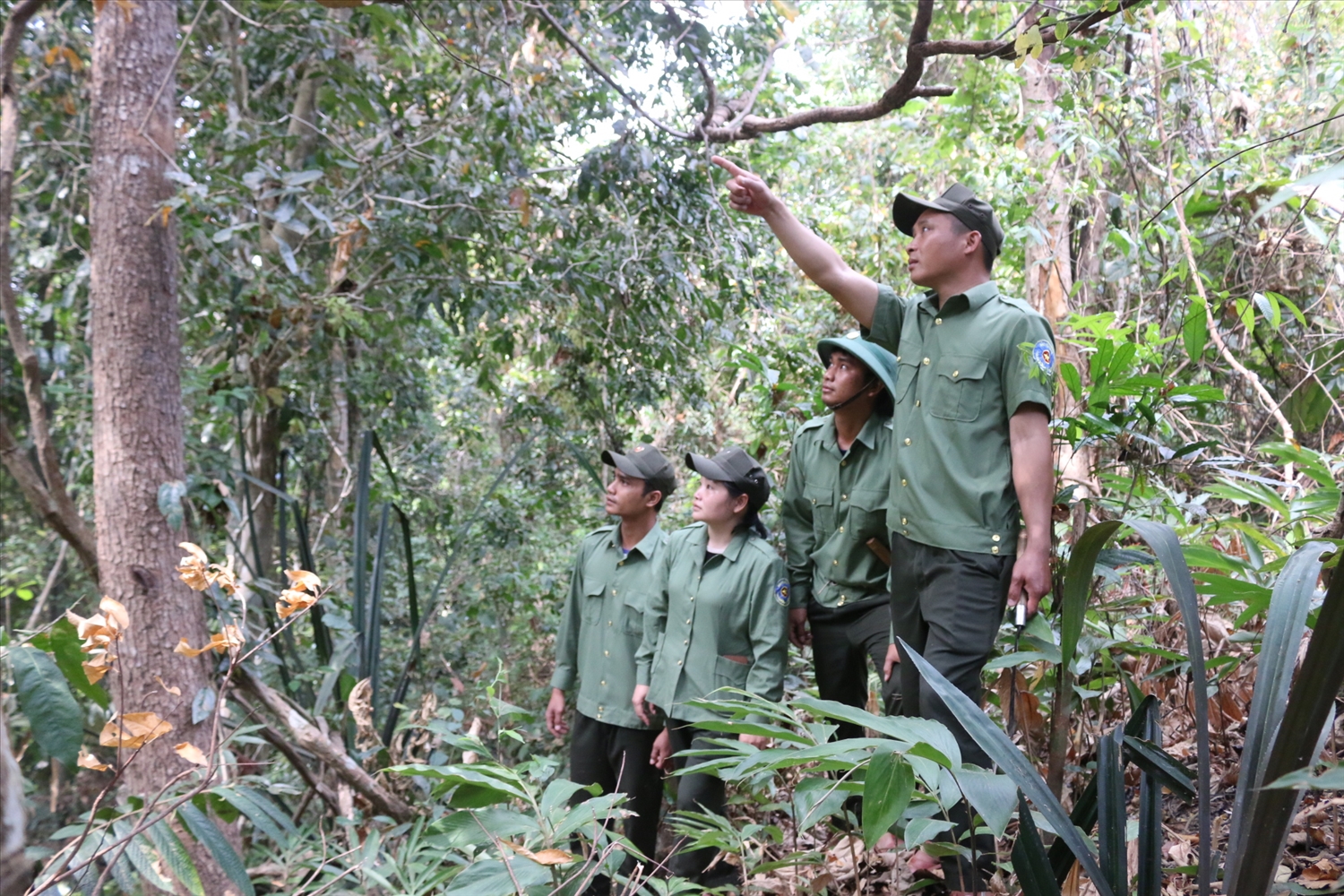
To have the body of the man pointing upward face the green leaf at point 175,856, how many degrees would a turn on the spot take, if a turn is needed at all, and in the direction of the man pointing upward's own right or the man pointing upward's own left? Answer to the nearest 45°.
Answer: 0° — they already face it

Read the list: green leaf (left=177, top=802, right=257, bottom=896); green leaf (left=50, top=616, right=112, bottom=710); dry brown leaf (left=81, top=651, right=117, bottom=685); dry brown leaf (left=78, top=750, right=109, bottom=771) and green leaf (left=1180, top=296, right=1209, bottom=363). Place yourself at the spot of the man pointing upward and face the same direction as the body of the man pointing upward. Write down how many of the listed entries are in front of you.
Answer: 4

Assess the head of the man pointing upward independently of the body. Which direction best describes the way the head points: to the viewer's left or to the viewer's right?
to the viewer's left

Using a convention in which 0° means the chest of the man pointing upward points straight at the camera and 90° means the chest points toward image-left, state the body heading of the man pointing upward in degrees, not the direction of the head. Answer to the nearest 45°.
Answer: approximately 45°

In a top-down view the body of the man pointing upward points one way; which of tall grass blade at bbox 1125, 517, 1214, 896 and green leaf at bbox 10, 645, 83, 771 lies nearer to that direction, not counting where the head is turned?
the green leaf

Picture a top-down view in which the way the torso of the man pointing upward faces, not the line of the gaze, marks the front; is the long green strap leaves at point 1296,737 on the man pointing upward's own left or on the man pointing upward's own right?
on the man pointing upward's own left

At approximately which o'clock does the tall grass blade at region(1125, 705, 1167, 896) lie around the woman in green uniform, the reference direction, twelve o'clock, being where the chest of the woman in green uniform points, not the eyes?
The tall grass blade is roughly at 10 o'clock from the woman in green uniform.
